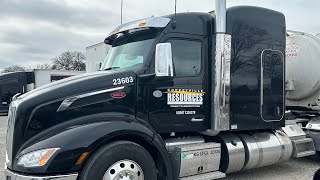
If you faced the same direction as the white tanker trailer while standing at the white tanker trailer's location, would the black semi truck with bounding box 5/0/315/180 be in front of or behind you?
in front

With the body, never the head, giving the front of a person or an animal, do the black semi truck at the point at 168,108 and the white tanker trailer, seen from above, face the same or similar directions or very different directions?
same or similar directions

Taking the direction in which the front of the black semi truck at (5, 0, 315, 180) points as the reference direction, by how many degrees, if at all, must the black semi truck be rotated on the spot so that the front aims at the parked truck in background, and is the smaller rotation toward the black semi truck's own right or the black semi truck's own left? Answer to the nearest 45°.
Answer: approximately 90° to the black semi truck's own right

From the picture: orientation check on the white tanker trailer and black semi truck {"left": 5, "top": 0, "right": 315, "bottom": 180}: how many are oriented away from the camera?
0

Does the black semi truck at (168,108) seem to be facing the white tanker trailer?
no

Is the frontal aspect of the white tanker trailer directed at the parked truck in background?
no

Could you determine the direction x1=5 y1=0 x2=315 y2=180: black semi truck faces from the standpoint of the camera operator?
facing the viewer and to the left of the viewer
